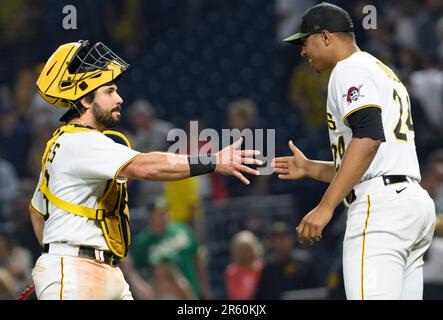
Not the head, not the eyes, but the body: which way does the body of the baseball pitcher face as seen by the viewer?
to the viewer's left

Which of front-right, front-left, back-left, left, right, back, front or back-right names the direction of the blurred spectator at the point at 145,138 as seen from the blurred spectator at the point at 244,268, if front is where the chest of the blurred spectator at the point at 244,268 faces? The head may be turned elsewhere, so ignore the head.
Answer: back-right

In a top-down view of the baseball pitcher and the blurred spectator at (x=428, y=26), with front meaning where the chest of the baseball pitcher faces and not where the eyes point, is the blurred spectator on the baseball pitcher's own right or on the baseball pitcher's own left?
on the baseball pitcher's own right

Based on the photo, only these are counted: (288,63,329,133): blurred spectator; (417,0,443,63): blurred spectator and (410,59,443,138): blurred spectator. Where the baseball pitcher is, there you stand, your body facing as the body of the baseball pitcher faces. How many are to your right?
3

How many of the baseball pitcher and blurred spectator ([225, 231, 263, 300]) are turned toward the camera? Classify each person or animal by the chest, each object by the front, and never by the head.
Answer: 1

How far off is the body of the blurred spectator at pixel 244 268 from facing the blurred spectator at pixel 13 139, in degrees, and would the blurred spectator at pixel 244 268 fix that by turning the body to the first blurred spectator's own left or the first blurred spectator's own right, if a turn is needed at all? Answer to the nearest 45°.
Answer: approximately 135° to the first blurred spectator's own right

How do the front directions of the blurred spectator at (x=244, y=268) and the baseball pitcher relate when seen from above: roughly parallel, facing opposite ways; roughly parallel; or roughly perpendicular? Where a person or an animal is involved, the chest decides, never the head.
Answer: roughly perpendicular

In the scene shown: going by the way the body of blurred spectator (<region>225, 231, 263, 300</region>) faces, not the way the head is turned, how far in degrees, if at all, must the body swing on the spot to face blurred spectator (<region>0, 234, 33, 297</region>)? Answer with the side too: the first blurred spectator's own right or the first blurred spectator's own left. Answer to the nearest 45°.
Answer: approximately 90° to the first blurred spectator's own right

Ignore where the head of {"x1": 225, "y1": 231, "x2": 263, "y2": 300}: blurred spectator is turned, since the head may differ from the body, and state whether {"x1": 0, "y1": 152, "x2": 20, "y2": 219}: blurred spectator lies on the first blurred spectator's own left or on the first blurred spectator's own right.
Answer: on the first blurred spectator's own right

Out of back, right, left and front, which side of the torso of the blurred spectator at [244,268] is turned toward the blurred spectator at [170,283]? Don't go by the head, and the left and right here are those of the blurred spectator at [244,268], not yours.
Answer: right
